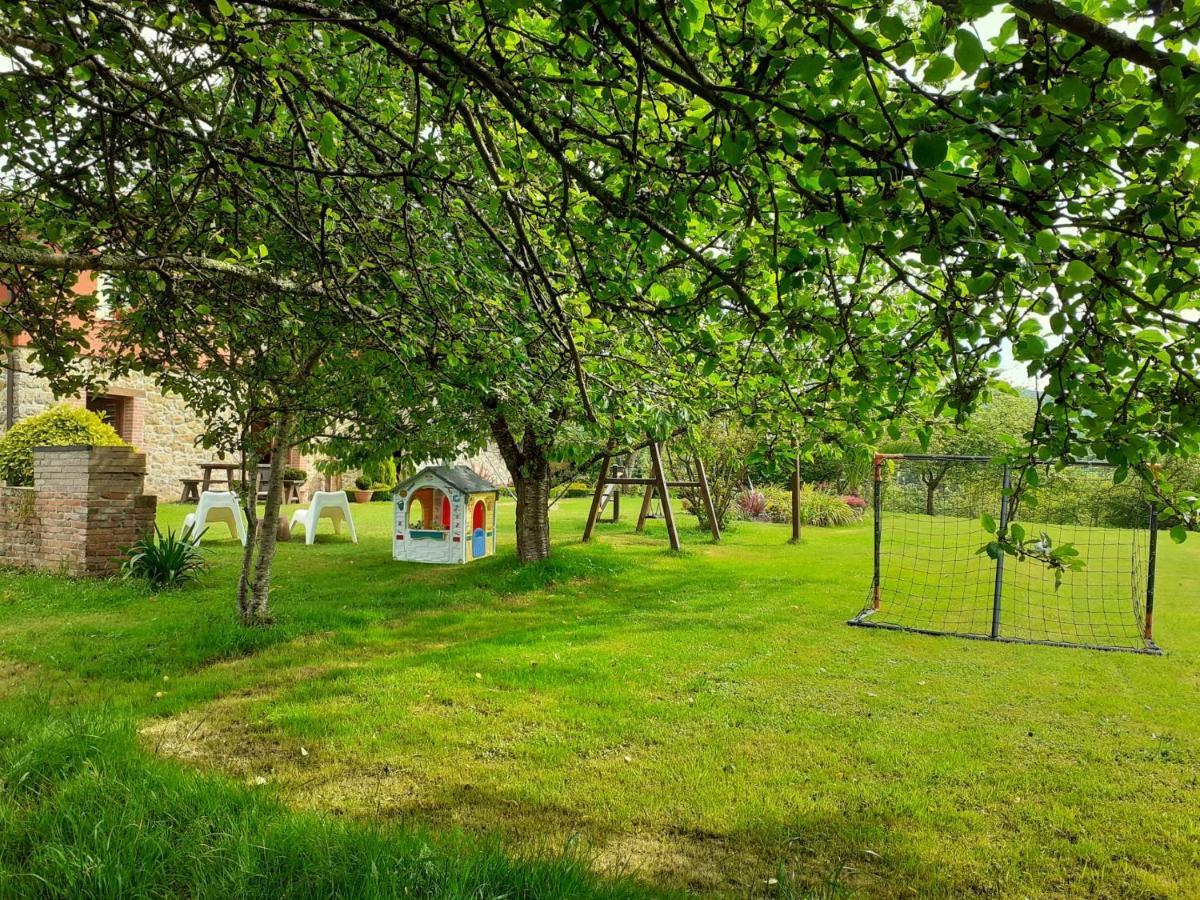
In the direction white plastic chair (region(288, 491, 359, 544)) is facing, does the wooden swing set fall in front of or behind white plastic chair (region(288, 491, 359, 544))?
behind

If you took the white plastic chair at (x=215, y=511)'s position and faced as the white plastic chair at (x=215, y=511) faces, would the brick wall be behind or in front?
behind
